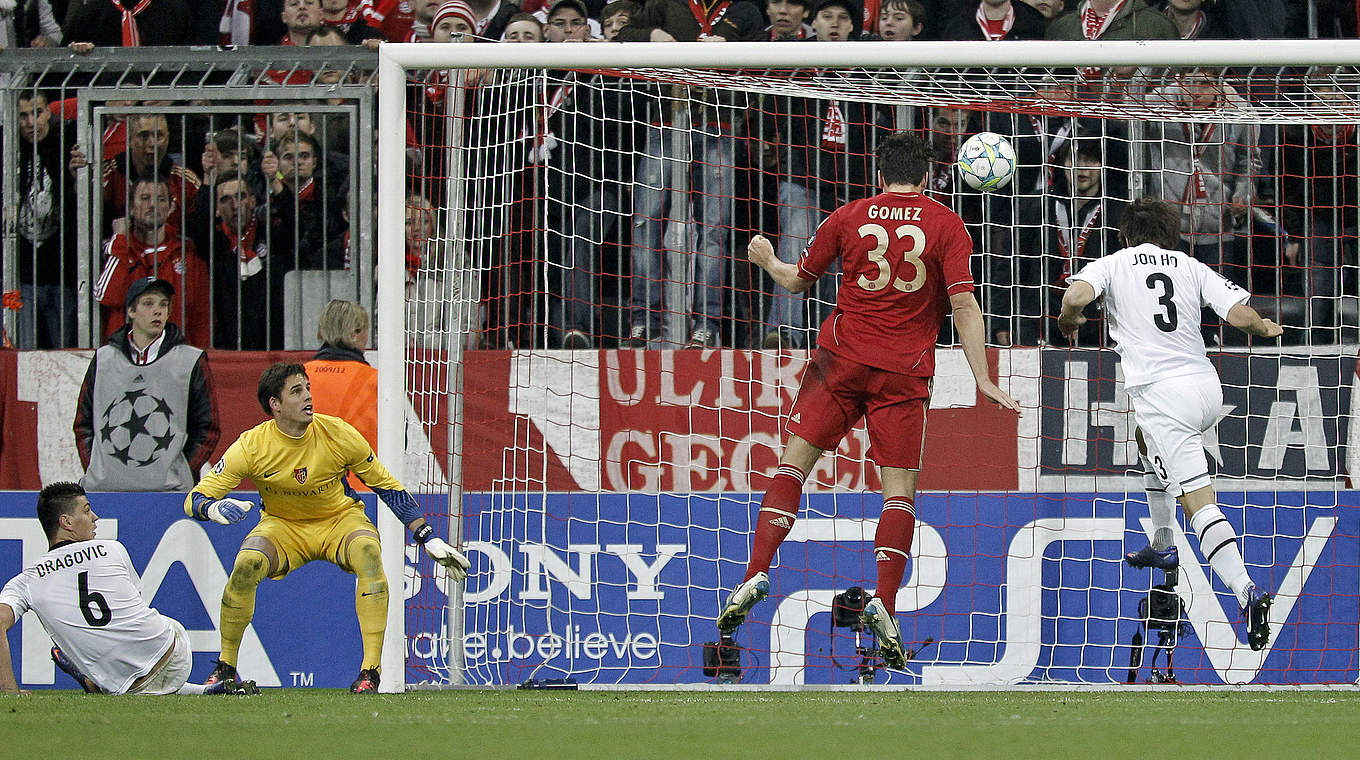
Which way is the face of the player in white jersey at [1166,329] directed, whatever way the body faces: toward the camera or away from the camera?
away from the camera

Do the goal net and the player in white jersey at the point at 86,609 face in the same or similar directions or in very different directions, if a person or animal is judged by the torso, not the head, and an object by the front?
very different directions

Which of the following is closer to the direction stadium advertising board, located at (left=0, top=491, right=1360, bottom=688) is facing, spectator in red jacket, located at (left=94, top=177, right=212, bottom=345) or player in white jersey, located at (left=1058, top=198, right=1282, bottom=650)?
the player in white jersey

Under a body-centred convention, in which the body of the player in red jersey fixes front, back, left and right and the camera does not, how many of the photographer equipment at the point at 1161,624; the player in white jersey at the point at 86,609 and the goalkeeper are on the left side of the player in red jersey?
2

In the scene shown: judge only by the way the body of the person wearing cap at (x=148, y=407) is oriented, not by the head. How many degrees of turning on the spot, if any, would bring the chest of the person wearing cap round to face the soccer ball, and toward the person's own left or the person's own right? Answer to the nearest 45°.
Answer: approximately 45° to the person's own left

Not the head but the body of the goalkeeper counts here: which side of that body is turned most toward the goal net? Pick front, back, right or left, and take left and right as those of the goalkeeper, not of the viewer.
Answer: left

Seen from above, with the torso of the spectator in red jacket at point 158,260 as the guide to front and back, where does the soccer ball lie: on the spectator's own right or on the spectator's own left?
on the spectator's own left

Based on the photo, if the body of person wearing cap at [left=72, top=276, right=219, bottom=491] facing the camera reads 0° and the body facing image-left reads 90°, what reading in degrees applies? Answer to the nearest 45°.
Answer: approximately 0°

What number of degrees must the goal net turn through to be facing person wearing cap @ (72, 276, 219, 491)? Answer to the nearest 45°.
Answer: approximately 90° to its right
